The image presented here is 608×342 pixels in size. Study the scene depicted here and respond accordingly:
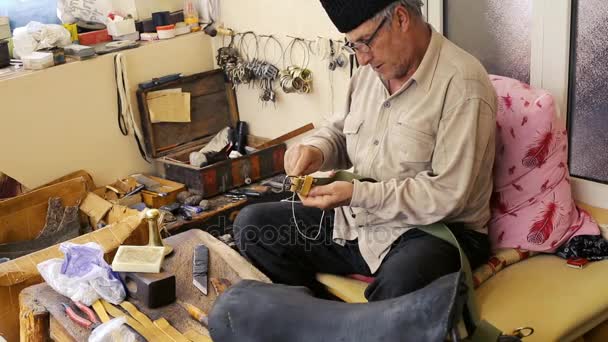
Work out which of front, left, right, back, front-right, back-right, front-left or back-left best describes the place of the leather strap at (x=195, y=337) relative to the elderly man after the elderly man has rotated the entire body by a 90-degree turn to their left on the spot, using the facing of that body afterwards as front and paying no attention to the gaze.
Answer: right

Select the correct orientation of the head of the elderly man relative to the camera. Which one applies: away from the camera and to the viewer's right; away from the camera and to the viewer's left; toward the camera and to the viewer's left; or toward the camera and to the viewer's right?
toward the camera and to the viewer's left

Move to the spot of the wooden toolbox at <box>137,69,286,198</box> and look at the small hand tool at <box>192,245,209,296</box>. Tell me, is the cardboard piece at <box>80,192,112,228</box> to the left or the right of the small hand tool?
right

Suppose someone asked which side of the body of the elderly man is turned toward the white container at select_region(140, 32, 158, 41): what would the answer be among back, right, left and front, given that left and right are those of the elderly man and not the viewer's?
right

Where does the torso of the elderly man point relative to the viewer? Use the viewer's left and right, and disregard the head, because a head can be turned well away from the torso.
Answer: facing the viewer and to the left of the viewer

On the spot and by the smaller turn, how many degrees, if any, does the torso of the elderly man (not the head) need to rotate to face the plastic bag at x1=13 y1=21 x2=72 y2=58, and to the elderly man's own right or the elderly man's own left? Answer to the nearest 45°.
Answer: approximately 90° to the elderly man's own right

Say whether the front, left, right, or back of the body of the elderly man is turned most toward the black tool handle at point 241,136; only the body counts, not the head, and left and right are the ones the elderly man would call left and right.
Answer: right

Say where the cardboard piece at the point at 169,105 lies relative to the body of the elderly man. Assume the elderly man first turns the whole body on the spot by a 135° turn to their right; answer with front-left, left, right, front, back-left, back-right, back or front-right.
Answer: front-left

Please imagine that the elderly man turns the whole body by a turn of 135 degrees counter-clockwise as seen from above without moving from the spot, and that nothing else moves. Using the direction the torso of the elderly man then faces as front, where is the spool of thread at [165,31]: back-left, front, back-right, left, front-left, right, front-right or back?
back-left

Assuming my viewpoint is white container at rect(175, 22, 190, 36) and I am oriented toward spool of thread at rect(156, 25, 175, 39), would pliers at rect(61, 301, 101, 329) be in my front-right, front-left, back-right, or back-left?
front-left

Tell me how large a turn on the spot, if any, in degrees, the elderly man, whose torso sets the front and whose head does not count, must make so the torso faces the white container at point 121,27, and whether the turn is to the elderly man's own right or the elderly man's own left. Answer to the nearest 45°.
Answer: approximately 90° to the elderly man's own right

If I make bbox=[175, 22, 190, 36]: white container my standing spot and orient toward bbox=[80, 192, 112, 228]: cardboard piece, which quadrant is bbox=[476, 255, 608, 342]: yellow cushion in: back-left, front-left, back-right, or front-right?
front-left

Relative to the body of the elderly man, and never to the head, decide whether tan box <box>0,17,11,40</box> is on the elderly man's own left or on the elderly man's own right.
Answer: on the elderly man's own right
